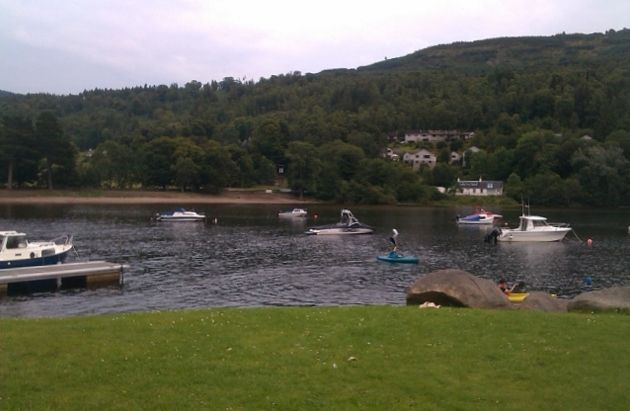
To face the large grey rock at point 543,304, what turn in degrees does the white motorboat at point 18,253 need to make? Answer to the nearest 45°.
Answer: approximately 45° to its right

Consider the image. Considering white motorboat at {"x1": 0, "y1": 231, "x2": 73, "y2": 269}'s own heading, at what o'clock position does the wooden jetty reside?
The wooden jetty is roughly at 2 o'clock from the white motorboat.

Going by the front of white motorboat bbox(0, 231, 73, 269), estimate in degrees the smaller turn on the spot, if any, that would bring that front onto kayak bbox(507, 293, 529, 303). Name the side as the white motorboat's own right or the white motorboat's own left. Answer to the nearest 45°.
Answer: approximately 45° to the white motorboat's own right

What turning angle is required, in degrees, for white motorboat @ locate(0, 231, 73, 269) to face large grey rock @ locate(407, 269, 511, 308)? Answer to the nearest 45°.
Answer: approximately 45° to its right

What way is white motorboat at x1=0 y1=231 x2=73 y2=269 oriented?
to the viewer's right

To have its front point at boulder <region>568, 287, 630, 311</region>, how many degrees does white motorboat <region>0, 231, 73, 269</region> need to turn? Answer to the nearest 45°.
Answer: approximately 45° to its right

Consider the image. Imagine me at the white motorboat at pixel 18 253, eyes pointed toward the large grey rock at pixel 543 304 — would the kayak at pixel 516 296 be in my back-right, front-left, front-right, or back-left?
front-left
